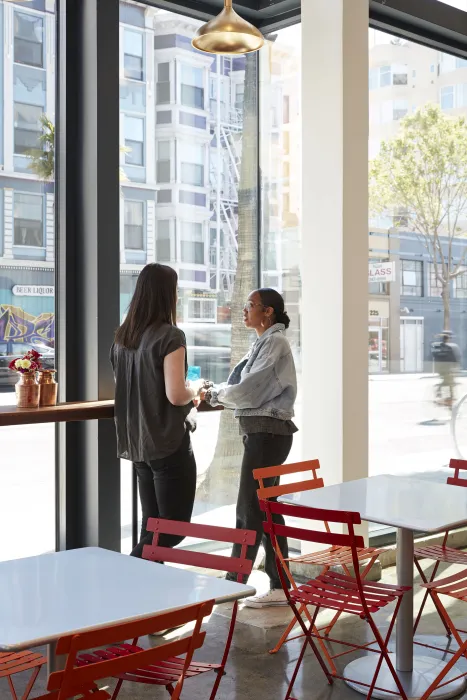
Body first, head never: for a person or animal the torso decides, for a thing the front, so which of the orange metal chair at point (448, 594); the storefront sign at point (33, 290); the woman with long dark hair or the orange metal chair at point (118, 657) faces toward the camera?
the storefront sign

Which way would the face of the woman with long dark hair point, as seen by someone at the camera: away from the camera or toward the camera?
away from the camera

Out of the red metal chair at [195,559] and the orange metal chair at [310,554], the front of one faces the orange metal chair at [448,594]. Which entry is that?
the orange metal chair at [310,554]

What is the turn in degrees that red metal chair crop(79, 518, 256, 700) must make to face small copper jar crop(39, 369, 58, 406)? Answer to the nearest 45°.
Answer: approximately 90° to its right

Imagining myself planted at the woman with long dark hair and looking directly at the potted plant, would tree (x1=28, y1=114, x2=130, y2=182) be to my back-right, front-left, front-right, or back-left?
front-right

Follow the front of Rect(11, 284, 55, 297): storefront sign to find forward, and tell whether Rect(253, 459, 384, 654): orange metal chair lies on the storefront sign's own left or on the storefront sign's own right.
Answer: on the storefront sign's own left

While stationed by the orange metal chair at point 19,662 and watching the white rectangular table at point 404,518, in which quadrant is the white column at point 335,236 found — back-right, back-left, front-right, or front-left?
front-left

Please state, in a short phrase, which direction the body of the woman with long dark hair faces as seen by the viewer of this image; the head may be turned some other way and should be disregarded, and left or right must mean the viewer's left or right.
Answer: facing away from the viewer and to the right of the viewer

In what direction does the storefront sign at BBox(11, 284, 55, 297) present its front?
toward the camera

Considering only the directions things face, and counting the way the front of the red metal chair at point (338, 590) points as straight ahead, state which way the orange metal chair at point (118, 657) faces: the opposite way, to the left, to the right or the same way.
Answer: to the left

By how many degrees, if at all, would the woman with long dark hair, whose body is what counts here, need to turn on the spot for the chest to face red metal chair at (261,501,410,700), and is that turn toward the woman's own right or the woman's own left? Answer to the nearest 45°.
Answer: approximately 90° to the woman's own right

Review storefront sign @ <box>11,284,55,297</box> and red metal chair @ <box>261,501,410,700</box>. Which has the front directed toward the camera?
the storefront sign

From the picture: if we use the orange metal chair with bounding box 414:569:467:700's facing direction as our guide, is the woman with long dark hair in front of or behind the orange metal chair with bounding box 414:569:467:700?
in front

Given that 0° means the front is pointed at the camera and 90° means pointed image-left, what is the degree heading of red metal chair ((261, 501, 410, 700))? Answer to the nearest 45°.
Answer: approximately 225°
